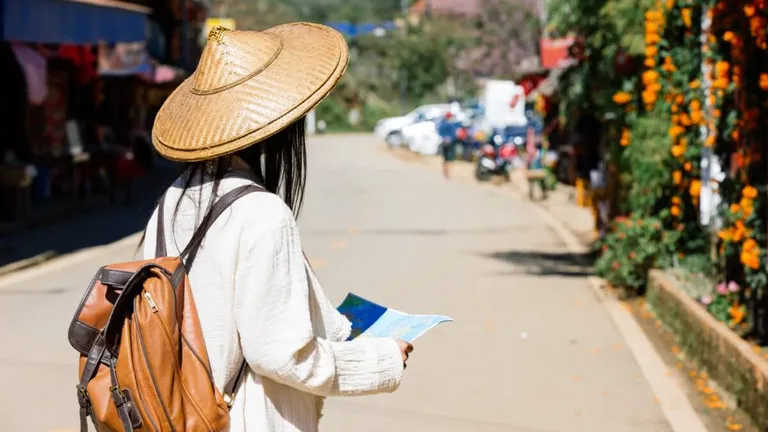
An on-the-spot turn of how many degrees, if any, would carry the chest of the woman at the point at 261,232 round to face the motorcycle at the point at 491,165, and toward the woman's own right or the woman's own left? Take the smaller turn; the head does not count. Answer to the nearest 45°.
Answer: approximately 45° to the woman's own left

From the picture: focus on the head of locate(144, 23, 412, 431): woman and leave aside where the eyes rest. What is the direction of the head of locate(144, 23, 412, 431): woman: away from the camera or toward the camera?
away from the camera

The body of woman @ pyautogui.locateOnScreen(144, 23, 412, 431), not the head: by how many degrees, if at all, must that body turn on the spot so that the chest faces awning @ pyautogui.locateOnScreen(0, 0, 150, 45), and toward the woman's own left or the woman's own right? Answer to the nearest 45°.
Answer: approximately 45° to the woman's own left

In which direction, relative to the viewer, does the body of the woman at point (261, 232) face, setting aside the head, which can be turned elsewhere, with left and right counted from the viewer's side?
facing away from the viewer and to the right of the viewer

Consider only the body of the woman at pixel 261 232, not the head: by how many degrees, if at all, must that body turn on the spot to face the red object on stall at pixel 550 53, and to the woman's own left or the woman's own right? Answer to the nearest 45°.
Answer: approximately 45° to the woman's own left
